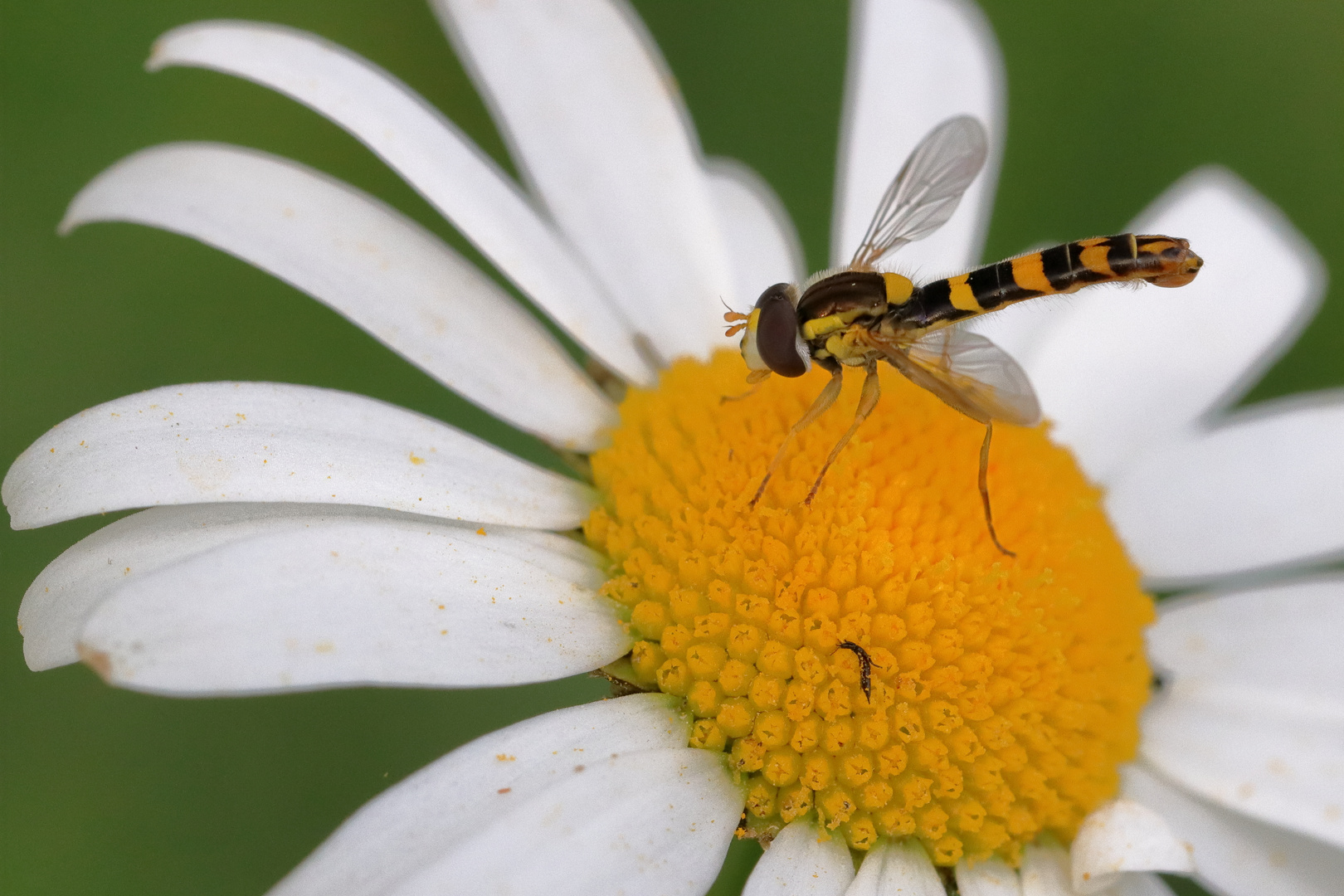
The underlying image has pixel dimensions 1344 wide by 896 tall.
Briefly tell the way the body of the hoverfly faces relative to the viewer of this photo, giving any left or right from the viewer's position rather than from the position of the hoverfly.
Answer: facing to the left of the viewer
